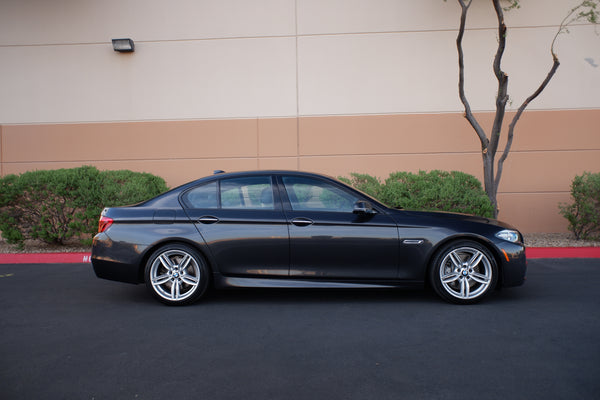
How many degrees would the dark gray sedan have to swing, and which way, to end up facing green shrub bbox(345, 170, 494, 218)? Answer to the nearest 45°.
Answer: approximately 45° to its left

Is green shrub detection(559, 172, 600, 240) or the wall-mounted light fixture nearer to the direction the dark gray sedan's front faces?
the green shrub

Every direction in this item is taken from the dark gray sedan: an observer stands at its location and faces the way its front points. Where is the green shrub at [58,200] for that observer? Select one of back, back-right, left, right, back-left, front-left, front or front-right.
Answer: back-left

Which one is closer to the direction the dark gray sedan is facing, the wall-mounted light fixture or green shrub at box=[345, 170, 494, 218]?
the green shrub

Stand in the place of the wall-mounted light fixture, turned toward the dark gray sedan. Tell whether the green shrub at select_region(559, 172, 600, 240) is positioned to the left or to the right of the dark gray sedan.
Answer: left

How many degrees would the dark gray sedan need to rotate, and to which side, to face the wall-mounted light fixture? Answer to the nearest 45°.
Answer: approximately 135° to its left

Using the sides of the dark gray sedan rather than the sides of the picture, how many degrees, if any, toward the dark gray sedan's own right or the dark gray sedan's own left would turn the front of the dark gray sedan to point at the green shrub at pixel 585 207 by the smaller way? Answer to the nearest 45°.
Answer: approximately 45° to the dark gray sedan's own left

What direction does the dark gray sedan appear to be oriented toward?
to the viewer's right

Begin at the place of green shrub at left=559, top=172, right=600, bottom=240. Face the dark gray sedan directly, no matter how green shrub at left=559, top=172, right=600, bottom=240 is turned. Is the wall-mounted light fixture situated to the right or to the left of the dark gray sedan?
right
